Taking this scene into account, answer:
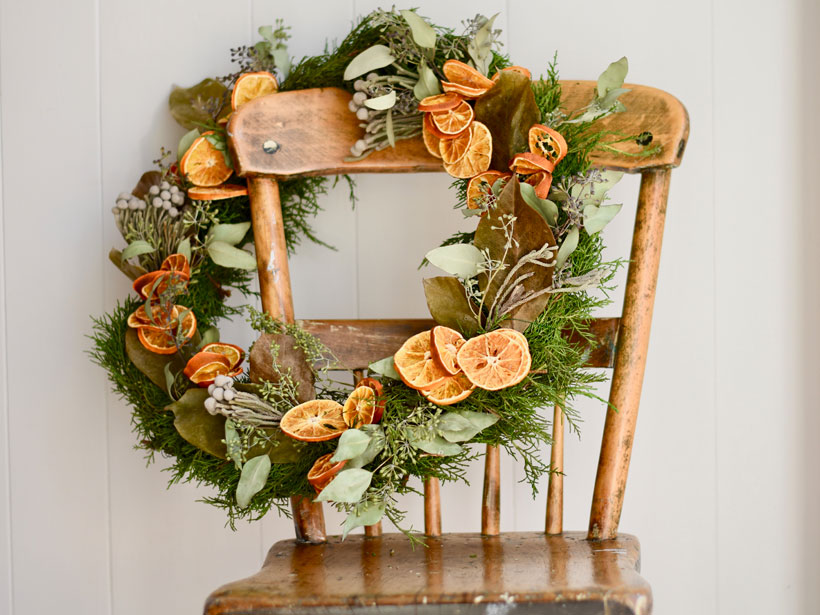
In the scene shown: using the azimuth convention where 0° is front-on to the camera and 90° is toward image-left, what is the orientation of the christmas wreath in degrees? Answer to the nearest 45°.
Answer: approximately 0°

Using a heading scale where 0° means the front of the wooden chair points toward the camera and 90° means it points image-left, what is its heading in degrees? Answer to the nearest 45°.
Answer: approximately 0°
